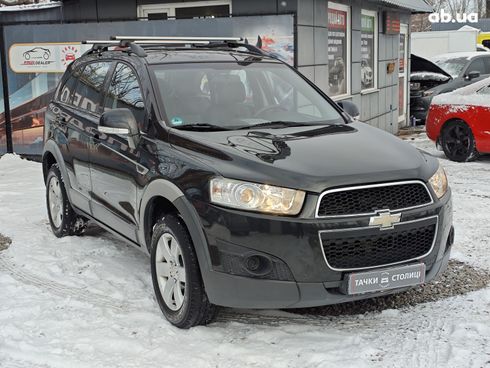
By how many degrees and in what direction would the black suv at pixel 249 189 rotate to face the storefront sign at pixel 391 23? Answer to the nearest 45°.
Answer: approximately 135° to its left

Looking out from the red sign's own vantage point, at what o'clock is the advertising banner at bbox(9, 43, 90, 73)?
The advertising banner is roughly at 4 o'clock from the red sign.

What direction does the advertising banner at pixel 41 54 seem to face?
toward the camera

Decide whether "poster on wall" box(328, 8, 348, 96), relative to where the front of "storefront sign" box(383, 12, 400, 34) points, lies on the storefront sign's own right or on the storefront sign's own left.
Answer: on the storefront sign's own right

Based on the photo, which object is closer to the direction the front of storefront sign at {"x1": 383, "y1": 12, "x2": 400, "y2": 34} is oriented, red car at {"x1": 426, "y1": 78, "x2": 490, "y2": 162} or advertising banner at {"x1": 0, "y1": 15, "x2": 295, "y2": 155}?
the red car

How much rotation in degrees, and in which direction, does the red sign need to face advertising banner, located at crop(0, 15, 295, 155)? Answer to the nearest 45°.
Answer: approximately 135° to its right

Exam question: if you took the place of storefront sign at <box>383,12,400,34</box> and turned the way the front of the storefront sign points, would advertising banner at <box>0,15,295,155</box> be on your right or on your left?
on your right

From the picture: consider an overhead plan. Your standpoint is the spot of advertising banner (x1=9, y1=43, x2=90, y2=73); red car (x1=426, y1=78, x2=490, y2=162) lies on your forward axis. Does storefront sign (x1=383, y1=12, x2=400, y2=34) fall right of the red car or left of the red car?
left

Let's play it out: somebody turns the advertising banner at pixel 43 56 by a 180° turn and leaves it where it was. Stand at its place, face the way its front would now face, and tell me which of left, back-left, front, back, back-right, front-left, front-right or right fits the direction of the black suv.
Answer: back

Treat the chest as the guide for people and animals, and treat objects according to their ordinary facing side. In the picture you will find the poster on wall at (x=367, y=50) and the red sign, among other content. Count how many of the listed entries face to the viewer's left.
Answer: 0

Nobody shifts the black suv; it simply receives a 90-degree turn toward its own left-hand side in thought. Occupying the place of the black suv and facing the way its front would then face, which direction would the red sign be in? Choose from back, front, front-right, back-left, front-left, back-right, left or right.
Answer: front-left
